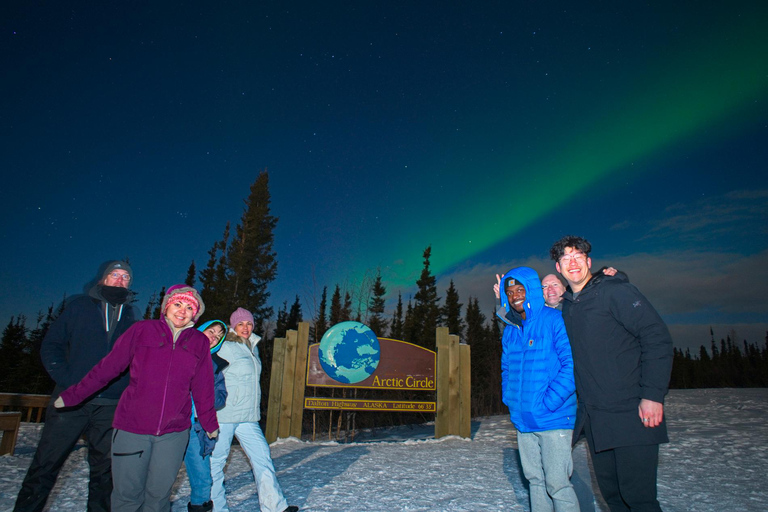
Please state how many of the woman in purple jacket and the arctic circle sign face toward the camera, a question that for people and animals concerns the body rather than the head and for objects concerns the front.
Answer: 2

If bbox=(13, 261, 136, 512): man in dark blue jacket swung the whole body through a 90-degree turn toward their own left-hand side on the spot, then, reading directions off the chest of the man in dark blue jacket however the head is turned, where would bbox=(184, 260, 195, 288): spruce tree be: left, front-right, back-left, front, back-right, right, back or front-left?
front-left

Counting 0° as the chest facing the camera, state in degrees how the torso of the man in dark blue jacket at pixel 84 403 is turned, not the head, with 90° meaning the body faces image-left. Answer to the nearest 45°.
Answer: approximately 315°

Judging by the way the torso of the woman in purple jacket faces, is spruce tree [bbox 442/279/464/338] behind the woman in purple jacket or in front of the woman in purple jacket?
behind

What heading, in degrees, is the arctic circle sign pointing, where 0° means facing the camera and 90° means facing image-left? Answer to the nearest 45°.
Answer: approximately 0°

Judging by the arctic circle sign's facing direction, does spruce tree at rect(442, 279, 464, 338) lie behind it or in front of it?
behind

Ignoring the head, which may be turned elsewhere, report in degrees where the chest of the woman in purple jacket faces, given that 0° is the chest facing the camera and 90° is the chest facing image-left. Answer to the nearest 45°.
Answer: approximately 0°

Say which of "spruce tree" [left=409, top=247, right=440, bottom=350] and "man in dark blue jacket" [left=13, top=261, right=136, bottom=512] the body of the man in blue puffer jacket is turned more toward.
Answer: the man in dark blue jacket
